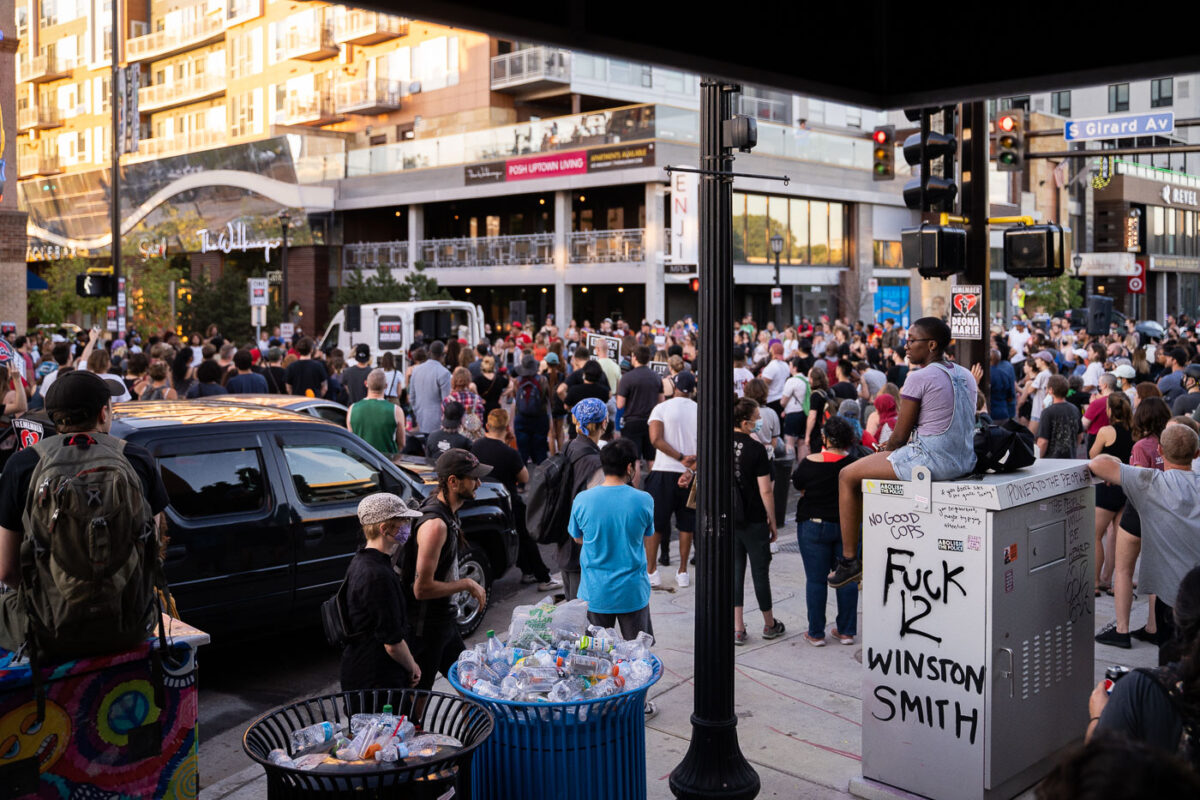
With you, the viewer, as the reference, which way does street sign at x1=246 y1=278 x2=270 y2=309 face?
facing the viewer

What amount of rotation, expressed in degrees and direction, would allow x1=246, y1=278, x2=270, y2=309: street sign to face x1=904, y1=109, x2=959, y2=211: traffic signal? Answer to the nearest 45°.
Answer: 0° — it already faces it

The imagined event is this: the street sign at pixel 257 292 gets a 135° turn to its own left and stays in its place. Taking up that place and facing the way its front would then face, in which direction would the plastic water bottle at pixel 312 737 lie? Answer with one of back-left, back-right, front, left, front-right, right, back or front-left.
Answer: back-right

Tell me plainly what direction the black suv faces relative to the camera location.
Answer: facing away from the viewer and to the right of the viewer

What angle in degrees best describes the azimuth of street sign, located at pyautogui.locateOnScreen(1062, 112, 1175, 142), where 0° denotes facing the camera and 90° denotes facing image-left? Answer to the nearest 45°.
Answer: approximately 0°

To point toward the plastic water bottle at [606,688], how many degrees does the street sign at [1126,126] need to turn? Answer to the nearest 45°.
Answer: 0° — it already faces it

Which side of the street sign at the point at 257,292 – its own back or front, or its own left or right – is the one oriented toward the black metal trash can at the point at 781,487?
front

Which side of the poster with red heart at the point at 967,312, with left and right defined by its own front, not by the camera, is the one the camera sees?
front

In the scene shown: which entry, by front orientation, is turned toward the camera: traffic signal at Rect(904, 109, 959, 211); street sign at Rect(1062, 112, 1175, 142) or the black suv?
the street sign

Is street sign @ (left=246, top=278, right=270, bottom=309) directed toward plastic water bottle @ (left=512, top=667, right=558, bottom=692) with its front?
yes
